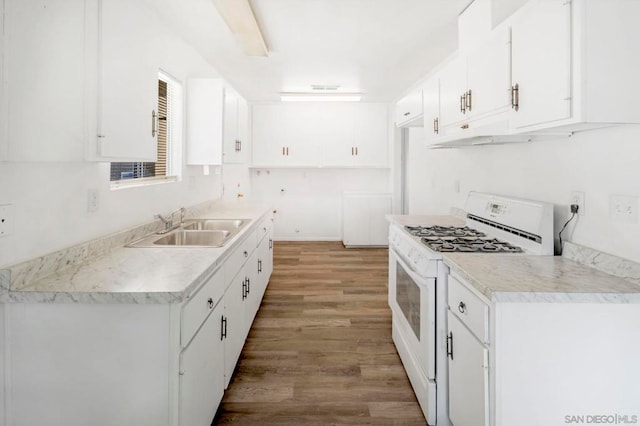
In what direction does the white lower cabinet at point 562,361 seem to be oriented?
to the viewer's left

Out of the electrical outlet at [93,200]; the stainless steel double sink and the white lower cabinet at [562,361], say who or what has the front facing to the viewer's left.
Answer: the white lower cabinet

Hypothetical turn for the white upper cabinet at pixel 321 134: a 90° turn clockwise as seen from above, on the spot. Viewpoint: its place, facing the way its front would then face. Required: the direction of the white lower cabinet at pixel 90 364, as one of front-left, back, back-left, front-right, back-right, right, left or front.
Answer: left

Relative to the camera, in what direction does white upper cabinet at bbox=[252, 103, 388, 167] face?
facing the viewer

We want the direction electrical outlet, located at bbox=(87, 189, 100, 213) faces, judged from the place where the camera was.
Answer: facing the viewer and to the right of the viewer

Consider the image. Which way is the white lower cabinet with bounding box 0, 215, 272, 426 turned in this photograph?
to the viewer's right
